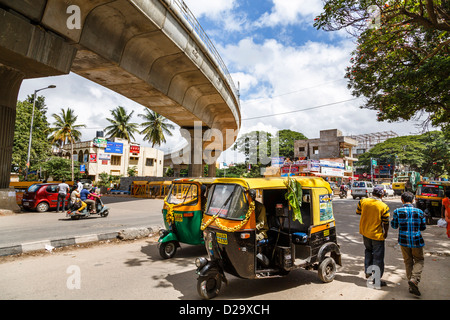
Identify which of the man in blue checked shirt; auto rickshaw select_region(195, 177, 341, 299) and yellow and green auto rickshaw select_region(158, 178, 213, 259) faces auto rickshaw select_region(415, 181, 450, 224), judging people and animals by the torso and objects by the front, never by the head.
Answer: the man in blue checked shirt

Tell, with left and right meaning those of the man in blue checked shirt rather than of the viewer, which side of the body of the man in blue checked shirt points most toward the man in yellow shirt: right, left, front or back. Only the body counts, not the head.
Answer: left

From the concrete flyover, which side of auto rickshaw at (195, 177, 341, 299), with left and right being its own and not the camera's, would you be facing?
right

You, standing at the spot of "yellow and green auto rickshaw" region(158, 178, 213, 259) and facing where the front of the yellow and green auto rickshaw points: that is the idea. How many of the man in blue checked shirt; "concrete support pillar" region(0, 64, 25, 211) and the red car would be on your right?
2

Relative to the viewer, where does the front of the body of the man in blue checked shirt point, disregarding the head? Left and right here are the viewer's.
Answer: facing away from the viewer

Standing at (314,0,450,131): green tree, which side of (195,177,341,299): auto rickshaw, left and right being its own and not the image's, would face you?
back

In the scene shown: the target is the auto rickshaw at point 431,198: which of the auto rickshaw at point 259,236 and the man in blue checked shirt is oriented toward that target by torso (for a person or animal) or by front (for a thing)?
the man in blue checked shirt

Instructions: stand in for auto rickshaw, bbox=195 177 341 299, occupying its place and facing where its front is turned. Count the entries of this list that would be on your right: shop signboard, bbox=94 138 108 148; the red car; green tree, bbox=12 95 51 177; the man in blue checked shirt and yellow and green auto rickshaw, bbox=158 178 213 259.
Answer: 4

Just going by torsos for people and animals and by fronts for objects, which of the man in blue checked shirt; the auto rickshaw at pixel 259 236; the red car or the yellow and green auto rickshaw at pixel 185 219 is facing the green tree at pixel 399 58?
the man in blue checked shirt

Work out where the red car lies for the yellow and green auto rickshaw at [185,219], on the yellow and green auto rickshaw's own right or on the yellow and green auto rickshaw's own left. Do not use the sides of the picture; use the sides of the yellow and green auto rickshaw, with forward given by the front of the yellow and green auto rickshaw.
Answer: on the yellow and green auto rickshaw's own right

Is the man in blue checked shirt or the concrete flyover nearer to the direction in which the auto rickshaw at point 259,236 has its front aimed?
the concrete flyover

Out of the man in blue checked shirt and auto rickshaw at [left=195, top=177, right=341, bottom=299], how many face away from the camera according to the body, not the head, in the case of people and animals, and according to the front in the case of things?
1

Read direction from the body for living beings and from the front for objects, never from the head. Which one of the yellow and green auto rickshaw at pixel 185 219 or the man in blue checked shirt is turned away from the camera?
the man in blue checked shirt

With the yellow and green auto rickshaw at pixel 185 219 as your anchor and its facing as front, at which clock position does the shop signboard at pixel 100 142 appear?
The shop signboard is roughly at 4 o'clock from the yellow and green auto rickshaw.
